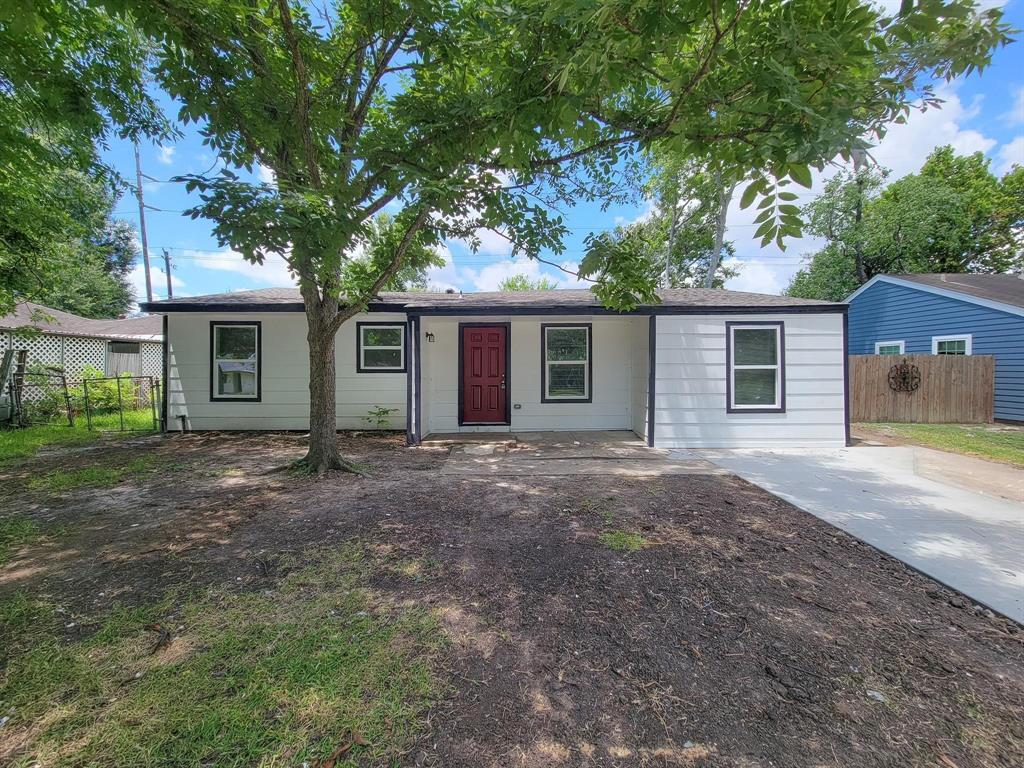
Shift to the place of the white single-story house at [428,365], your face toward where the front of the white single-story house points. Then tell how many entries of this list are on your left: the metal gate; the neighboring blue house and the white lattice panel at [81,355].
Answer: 1

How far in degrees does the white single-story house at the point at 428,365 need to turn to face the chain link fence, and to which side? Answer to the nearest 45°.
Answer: approximately 90° to its right

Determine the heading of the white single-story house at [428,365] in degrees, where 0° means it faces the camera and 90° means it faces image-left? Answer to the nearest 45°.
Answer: approximately 0°

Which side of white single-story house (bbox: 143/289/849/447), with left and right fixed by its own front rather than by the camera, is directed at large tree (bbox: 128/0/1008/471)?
front

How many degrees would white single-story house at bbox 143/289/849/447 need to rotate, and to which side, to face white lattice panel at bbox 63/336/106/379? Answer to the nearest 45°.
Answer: approximately 135° to its right

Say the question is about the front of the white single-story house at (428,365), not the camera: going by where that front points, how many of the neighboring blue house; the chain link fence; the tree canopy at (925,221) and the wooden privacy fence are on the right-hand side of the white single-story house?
1

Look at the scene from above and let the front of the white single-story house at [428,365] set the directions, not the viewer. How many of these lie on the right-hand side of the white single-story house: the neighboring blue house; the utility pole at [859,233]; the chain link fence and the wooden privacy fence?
1

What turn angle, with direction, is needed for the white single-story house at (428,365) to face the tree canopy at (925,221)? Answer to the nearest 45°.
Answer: approximately 135° to its left

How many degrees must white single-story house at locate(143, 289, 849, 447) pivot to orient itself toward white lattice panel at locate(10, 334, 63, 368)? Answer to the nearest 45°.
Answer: approximately 90° to its right

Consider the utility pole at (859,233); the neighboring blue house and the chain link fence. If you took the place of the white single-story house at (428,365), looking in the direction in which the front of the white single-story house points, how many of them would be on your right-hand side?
1

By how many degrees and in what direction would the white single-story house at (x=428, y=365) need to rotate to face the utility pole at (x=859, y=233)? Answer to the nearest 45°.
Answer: approximately 135° to its left

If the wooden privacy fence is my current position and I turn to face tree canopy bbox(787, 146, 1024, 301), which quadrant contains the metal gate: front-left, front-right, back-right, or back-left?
back-left

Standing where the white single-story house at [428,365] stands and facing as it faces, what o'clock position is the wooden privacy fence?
The wooden privacy fence is roughly at 9 o'clock from the white single-story house.

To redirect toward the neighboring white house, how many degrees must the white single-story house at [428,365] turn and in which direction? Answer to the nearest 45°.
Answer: approximately 135° to its right

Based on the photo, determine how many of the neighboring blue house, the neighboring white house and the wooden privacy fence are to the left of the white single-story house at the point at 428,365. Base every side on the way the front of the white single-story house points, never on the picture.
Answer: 2

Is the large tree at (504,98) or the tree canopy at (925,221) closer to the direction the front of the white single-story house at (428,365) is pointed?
the large tree
